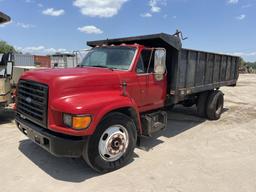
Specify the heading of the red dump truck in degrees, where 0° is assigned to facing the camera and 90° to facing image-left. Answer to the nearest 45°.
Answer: approximately 45°
